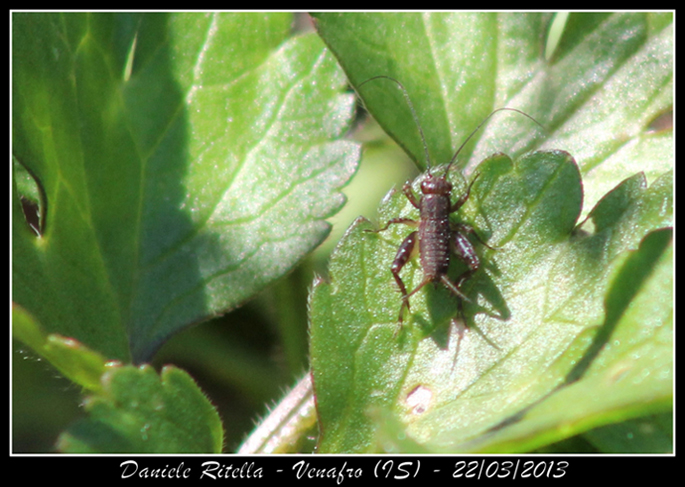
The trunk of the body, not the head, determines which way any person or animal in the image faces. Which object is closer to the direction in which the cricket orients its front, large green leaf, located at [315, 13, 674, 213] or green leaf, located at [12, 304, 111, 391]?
the large green leaf

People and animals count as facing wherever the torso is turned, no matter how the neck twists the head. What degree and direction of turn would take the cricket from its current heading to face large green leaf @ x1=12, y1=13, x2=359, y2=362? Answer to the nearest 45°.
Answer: approximately 45° to its left

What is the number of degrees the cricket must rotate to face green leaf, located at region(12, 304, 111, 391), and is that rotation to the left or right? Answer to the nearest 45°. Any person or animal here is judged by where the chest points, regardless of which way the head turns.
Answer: approximately 135° to its left

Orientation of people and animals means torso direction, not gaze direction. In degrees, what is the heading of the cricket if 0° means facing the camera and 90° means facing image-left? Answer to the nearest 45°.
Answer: approximately 180°

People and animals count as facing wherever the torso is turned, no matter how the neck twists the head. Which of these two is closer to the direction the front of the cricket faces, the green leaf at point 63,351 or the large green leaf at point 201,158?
the large green leaf

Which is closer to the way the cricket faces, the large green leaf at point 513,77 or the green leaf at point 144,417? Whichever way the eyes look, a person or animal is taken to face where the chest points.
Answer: the large green leaf

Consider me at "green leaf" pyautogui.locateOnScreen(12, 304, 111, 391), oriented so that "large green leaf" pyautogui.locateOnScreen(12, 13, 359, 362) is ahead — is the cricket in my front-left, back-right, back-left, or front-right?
front-right
